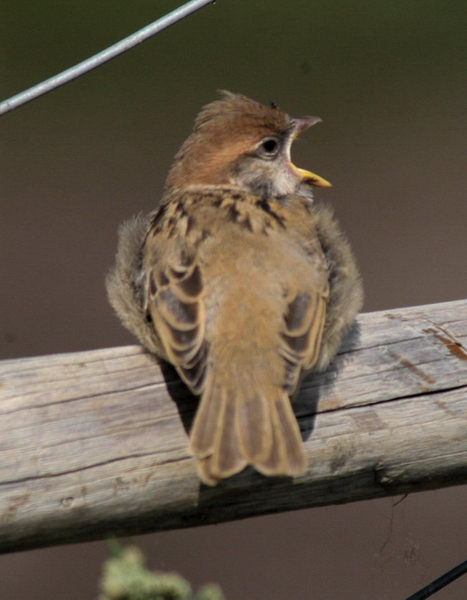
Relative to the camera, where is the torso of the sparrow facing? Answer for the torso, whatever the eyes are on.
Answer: away from the camera
